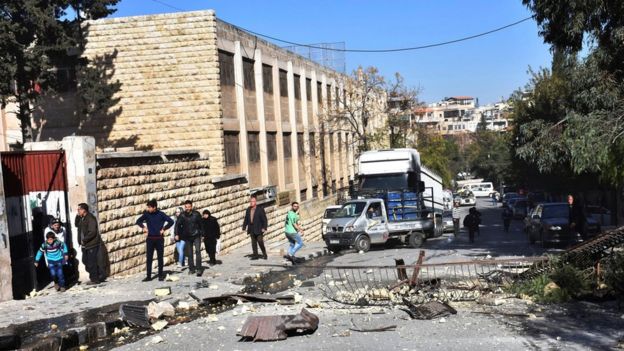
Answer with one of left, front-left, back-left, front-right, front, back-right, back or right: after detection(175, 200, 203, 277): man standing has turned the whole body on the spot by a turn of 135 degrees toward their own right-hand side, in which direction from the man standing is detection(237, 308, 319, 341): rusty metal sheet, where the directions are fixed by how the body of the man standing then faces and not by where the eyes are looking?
back-left

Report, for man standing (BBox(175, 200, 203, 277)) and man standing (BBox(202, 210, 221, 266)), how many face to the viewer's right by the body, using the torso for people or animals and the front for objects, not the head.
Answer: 0

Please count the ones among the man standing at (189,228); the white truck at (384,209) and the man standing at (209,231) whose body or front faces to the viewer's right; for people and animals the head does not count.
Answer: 0

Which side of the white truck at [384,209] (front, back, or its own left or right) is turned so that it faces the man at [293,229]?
front

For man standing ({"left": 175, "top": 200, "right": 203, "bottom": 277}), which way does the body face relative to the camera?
toward the camera

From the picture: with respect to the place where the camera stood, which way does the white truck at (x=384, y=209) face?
facing the viewer and to the left of the viewer

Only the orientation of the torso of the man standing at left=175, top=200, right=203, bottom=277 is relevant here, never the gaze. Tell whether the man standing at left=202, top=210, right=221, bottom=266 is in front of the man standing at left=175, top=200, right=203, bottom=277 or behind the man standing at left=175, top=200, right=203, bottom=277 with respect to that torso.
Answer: behind

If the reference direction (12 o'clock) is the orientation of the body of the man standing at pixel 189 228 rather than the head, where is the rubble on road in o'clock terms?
The rubble on road is roughly at 11 o'clock from the man standing.

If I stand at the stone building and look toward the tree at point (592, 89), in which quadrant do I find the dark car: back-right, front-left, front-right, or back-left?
front-left

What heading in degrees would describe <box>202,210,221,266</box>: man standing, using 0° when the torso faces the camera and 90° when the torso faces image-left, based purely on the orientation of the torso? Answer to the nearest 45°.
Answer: approximately 45°

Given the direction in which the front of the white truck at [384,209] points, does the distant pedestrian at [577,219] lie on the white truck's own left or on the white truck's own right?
on the white truck's own left

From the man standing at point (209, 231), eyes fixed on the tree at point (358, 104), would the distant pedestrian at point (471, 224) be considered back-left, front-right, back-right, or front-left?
front-right

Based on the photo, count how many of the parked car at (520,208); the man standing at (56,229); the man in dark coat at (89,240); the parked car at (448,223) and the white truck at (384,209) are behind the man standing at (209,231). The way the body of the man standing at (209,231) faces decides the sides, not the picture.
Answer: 3
